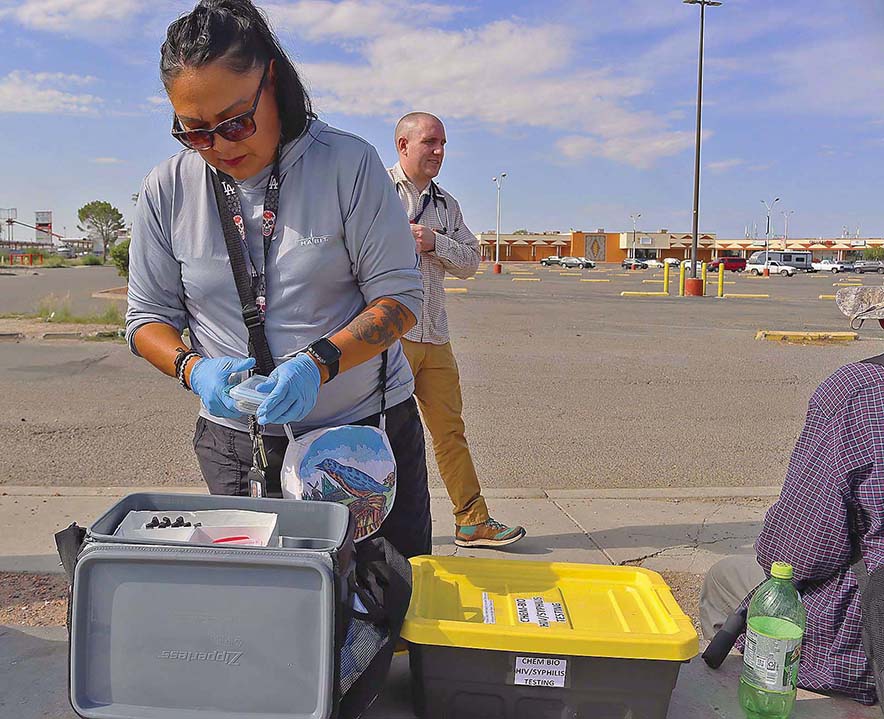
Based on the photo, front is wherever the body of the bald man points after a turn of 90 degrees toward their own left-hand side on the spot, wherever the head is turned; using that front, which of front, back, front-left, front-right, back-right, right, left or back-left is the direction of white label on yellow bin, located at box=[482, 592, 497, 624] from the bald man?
back-right
